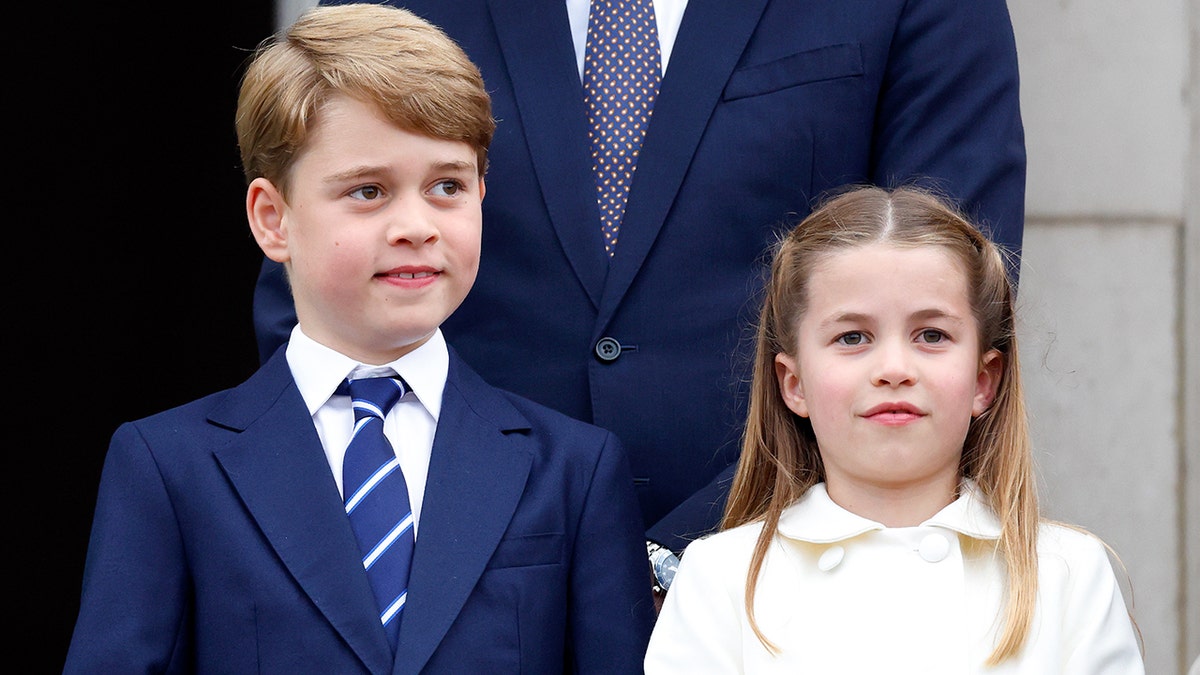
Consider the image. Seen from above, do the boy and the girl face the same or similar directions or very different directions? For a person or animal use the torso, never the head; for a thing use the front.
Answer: same or similar directions

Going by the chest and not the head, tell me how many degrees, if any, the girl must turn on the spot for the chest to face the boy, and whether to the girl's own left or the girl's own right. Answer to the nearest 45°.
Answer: approximately 90° to the girl's own right

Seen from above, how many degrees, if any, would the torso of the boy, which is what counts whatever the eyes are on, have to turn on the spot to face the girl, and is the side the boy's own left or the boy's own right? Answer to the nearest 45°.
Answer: approximately 90° to the boy's own left

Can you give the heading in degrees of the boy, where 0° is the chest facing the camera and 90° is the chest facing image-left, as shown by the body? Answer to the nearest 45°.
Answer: approximately 0°

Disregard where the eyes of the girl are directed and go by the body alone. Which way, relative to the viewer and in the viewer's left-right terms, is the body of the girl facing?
facing the viewer

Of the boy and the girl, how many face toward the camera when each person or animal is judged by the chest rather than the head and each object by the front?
2
